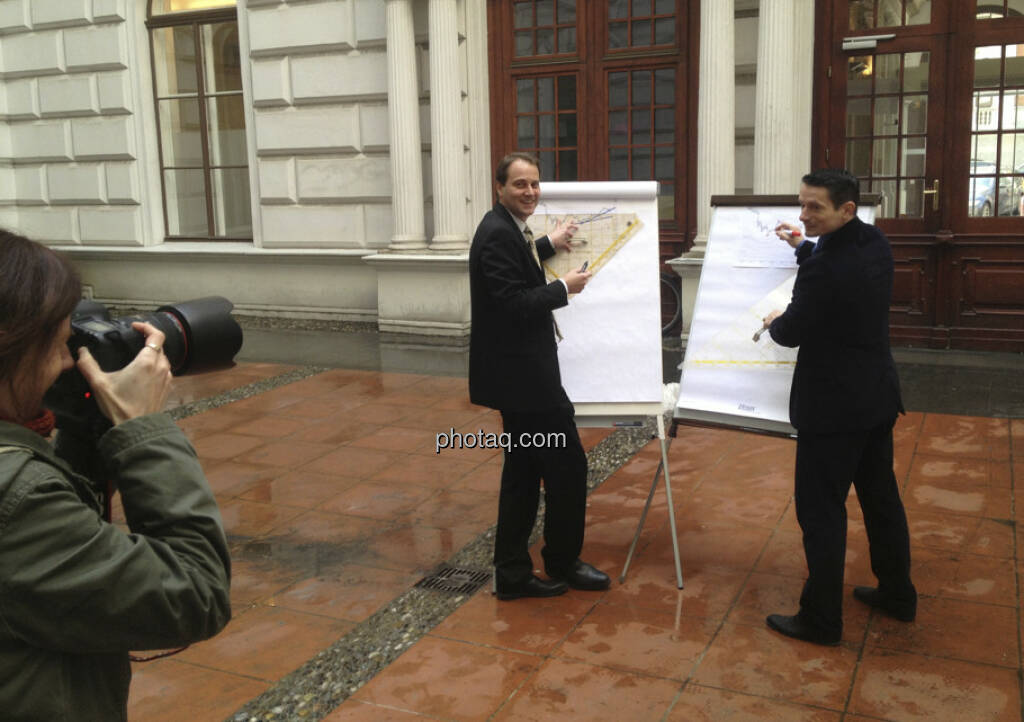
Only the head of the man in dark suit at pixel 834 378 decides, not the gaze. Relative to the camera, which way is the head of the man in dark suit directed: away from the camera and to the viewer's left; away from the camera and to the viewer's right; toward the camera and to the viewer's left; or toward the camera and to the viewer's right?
toward the camera and to the viewer's left

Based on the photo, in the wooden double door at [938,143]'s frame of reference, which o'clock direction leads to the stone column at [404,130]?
The stone column is roughly at 3 o'clock from the wooden double door.

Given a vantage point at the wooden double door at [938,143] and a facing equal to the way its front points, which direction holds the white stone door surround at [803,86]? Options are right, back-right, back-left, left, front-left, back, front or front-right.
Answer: right

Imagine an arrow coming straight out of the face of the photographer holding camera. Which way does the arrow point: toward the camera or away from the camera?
away from the camera

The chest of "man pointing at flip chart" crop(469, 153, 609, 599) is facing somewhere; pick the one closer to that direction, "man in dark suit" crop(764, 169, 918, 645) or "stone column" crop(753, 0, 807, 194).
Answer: the man in dark suit

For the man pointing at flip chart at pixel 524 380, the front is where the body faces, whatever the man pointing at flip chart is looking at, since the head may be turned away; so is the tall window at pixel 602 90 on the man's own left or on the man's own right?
on the man's own left

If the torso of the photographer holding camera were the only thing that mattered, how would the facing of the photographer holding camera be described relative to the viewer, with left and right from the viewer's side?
facing to the right of the viewer
